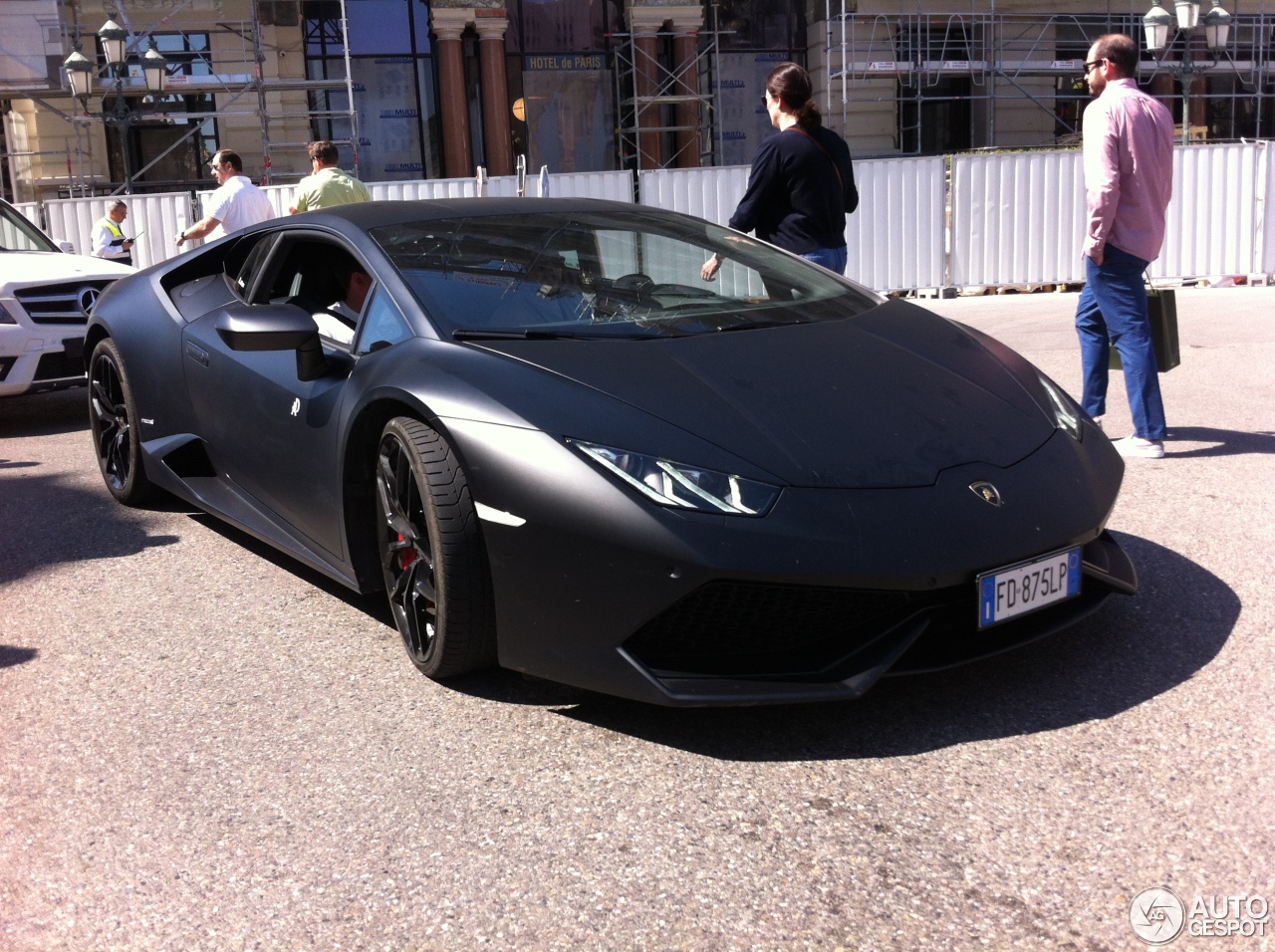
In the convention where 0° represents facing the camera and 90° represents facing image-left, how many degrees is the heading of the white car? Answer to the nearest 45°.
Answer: approximately 315°

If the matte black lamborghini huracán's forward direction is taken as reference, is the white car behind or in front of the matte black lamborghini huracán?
behind

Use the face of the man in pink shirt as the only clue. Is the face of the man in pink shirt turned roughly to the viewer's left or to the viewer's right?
to the viewer's left

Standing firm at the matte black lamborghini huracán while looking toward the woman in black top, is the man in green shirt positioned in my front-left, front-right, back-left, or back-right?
front-left

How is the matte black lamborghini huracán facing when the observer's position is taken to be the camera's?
facing the viewer and to the right of the viewer

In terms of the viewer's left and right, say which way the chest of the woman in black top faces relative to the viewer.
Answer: facing away from the viewer and to the left of the viewer

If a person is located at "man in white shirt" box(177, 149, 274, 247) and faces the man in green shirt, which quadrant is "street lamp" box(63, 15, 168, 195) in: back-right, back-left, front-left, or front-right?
back-left

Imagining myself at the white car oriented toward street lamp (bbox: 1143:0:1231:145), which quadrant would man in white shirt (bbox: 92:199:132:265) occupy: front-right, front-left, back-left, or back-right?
front-left

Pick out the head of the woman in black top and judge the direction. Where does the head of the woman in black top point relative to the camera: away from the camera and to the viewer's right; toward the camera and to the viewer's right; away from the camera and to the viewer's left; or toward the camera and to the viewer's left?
away from the camera and to the viewer's left

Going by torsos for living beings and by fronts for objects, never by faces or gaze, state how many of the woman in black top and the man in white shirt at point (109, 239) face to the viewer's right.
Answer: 1

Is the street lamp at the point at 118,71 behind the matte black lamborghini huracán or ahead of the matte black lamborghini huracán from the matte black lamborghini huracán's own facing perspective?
behind

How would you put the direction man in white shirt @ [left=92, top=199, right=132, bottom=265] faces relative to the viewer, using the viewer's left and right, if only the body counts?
facing to the right of the viewer

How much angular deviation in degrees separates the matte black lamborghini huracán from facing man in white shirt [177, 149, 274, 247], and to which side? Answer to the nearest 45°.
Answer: approximately 135° to its left

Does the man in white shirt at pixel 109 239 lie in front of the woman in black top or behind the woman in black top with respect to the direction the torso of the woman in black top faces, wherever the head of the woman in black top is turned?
in front

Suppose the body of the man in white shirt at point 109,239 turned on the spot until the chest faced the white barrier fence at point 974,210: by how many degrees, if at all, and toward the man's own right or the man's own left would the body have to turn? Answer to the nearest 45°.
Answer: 0° — they already face it
